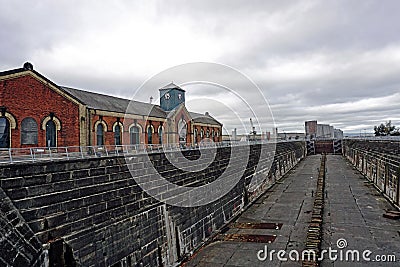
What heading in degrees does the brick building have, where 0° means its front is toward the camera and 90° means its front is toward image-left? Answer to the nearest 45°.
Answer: approximately 315°
